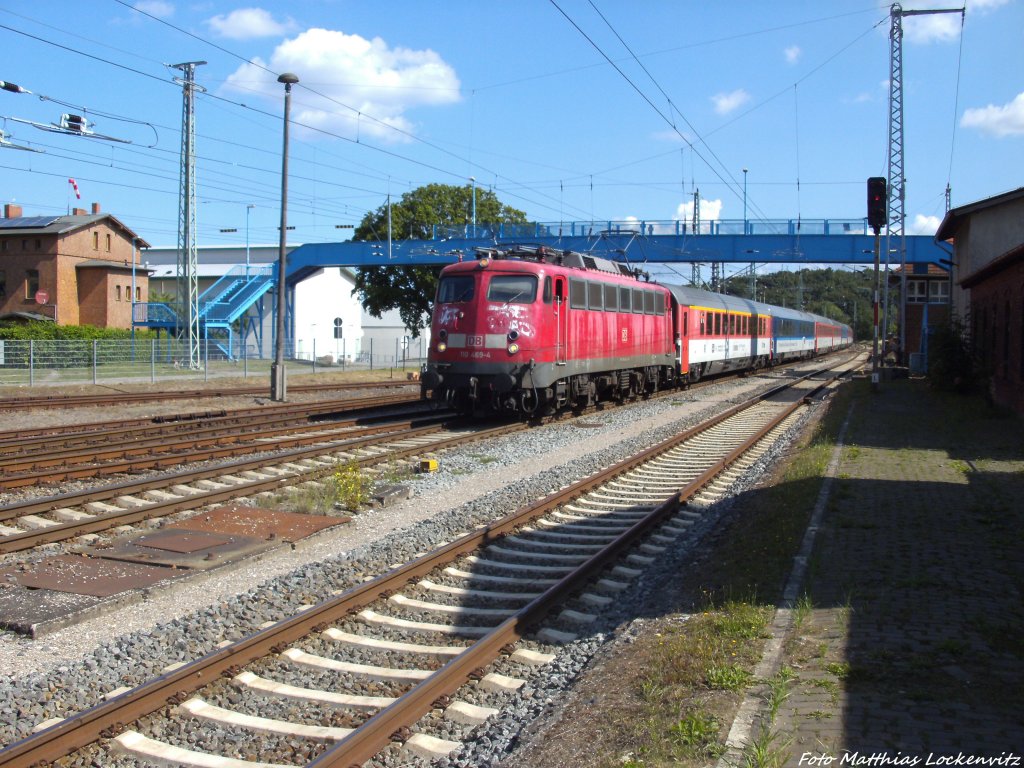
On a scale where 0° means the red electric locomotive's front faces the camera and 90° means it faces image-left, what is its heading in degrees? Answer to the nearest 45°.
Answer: approximately 45°

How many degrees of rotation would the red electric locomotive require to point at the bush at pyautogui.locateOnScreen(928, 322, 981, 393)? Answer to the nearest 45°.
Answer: approximately 180°

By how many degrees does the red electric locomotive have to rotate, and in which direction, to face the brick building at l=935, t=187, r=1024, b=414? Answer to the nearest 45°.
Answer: approximately 90° to its left

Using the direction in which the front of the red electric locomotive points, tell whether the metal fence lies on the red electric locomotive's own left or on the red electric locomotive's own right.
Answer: on the red electric locomotive's own right

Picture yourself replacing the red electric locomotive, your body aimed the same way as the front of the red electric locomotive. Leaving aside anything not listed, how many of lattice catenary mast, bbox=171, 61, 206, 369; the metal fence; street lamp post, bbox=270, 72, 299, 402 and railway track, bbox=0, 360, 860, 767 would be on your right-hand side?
3

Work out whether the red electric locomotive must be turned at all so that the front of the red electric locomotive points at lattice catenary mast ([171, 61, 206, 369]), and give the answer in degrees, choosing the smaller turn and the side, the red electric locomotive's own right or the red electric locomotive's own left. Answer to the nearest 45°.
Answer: approximately 90° to the red electric locomotive's own right

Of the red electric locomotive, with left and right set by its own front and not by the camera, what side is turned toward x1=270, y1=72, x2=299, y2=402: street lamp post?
right

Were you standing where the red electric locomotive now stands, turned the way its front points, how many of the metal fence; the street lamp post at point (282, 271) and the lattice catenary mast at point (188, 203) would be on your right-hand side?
3

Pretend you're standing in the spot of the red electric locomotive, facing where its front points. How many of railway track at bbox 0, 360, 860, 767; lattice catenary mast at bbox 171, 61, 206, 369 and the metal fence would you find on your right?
2

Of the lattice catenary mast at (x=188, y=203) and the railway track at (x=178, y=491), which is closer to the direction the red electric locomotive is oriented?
the railway track
